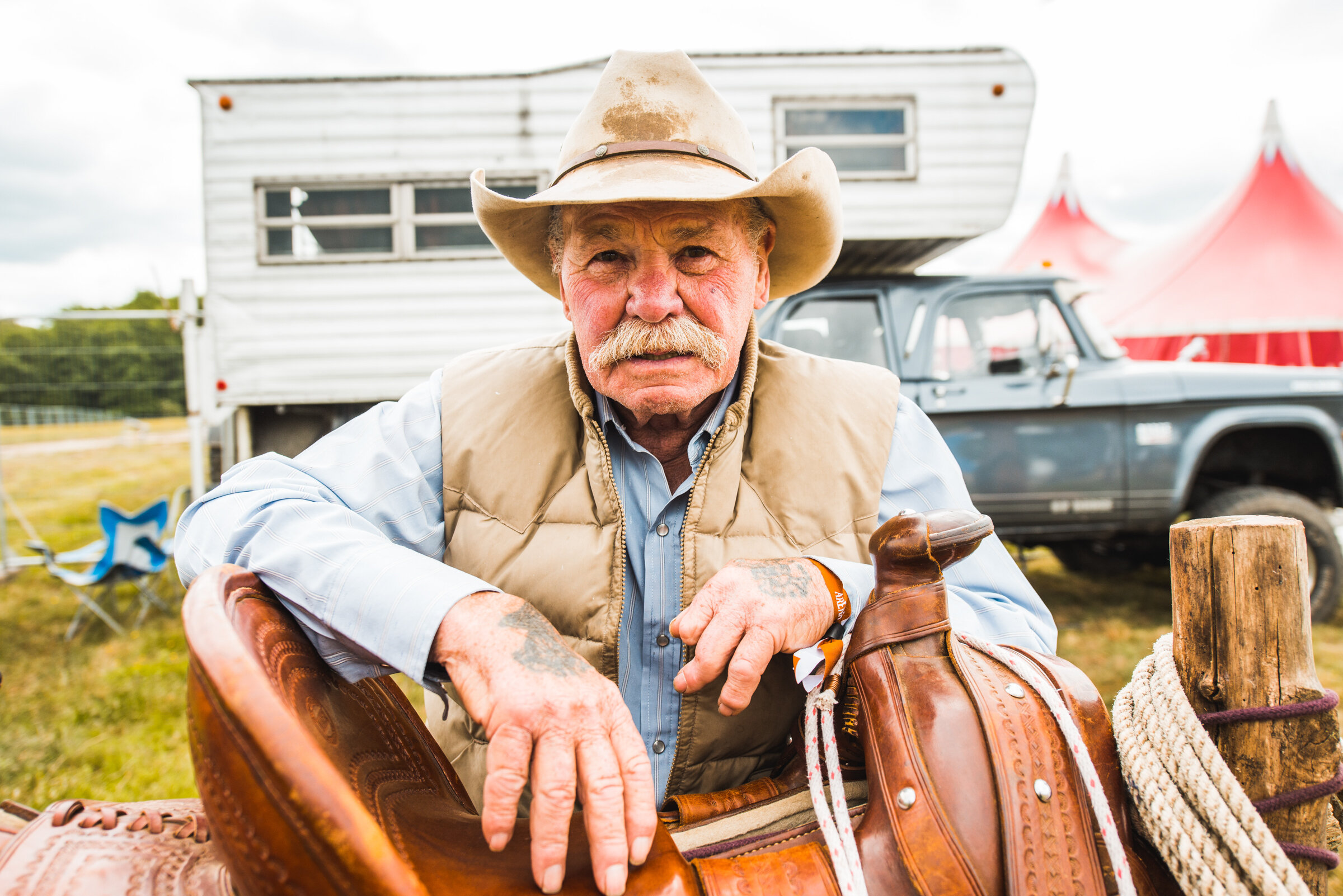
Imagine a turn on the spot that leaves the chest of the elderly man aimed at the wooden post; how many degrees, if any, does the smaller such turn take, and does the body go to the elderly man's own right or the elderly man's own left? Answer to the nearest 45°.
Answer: approximately 45° to the elderly man's own left

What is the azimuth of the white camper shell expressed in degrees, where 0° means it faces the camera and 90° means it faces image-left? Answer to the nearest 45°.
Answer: approximately 270°

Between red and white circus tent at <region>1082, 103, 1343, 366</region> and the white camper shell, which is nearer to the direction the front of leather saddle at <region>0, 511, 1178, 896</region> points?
the red and white circus tent

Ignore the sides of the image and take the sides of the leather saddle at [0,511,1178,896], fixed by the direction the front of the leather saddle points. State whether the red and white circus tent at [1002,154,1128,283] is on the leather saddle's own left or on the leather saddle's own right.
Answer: on the leather saddle's own left

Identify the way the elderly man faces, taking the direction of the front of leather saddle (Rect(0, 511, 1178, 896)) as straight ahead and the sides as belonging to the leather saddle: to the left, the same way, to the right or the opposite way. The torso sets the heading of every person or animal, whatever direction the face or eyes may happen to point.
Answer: to the right

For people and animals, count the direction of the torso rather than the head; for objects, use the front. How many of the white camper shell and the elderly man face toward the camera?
1

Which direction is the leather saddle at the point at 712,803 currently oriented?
to the viewer's right

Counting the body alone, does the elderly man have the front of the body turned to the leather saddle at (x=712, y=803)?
yes

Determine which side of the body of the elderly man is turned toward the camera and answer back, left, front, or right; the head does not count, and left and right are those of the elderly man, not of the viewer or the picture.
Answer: front

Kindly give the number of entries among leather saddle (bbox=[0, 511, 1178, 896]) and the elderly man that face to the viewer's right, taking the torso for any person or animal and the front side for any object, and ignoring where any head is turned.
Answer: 1

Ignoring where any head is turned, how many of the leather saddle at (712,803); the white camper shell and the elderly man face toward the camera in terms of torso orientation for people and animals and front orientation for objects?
1

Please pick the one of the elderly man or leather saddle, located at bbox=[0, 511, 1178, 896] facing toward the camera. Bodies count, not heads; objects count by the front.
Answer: the elderly man

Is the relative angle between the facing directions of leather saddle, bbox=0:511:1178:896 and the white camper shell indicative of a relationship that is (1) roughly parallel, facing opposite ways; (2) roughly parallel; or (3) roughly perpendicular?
roughly parallel

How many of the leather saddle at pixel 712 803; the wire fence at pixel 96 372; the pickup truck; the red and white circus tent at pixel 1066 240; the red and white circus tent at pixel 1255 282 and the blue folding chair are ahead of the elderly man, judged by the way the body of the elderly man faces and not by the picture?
1

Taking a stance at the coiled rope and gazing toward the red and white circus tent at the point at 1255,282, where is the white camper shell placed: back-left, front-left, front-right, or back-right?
front-left

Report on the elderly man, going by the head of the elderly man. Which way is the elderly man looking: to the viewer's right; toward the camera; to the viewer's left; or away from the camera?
toward the camera
